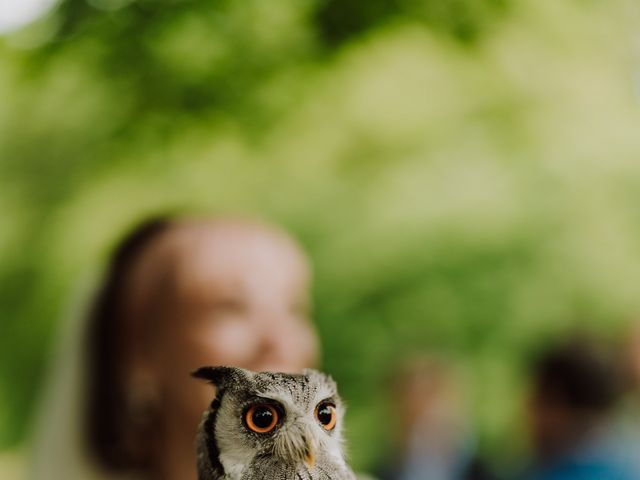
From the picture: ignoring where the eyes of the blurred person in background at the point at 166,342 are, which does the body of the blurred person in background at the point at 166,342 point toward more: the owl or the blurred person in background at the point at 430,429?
the owl

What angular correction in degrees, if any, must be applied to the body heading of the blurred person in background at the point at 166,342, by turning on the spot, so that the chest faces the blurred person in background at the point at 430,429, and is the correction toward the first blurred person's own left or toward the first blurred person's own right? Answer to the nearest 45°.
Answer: approximately 90° to the first blurred person's own left

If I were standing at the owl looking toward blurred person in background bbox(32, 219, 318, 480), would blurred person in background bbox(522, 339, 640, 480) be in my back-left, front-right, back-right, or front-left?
front-right

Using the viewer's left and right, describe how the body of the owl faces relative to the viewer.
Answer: facing the viewer and to the right of the viewer

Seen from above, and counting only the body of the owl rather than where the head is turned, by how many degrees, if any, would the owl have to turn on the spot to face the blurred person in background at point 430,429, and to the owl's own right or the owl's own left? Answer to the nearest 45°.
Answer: approximately 135° to the owl's own left

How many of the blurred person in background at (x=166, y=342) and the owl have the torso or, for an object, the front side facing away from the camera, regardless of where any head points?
0

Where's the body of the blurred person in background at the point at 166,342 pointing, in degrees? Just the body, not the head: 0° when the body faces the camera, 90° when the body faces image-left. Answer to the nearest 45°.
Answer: approximately 315°

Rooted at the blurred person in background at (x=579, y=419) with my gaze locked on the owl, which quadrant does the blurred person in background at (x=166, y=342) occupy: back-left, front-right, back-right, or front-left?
front-right
